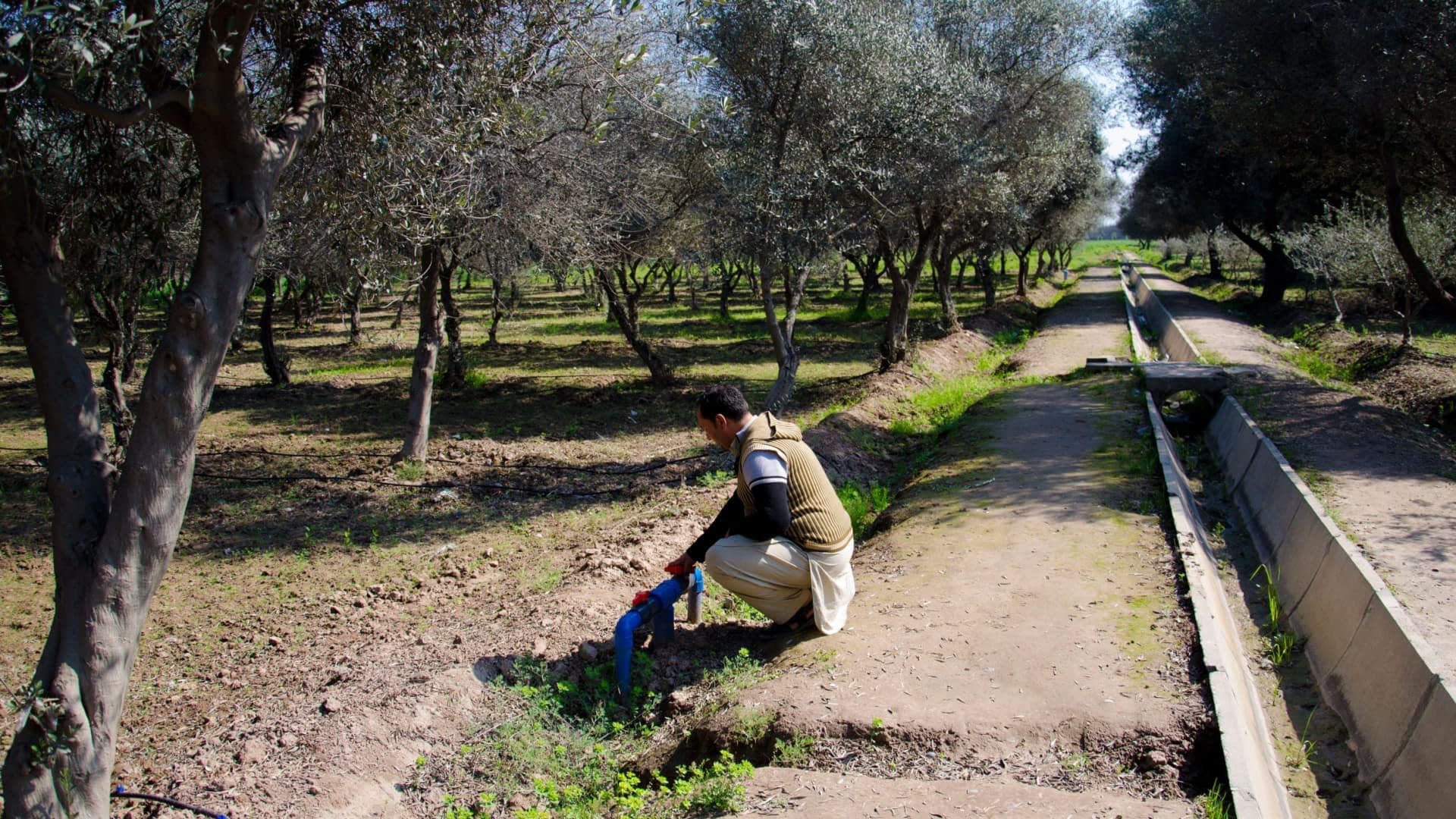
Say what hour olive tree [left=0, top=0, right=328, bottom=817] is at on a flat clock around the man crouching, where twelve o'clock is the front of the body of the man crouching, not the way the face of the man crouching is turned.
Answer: The olive tree is roughly at 11 o'clock from the man crouching.

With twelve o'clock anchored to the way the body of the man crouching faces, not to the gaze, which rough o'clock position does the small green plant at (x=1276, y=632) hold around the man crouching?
The small green plant is roughly at 5 o'clock from the man crouching.

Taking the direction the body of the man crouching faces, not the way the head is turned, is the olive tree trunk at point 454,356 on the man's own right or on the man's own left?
on the man's own right

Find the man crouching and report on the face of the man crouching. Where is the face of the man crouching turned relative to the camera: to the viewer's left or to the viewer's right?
to the viewer's left

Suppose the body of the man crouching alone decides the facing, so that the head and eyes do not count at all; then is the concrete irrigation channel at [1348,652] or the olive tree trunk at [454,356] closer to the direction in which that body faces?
the olive tree trunk

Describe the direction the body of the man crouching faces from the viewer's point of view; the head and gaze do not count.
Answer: to the viewer's left

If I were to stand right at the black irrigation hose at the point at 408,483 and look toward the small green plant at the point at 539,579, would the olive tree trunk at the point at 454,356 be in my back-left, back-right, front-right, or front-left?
back-left

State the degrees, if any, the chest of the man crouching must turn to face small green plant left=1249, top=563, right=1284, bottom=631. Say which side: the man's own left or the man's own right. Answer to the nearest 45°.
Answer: approximately 135° to the man's own right

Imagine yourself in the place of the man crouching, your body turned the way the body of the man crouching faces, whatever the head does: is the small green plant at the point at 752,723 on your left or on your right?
on your left

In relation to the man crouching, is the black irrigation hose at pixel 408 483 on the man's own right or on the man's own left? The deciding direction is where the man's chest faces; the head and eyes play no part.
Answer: on the man's own right

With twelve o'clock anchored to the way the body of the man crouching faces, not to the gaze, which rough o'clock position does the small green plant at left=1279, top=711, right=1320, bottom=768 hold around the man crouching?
The small green plant is roughly at 6 o'clock from the man crouching.

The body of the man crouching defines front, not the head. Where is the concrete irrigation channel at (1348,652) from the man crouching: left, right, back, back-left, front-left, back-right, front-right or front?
back
